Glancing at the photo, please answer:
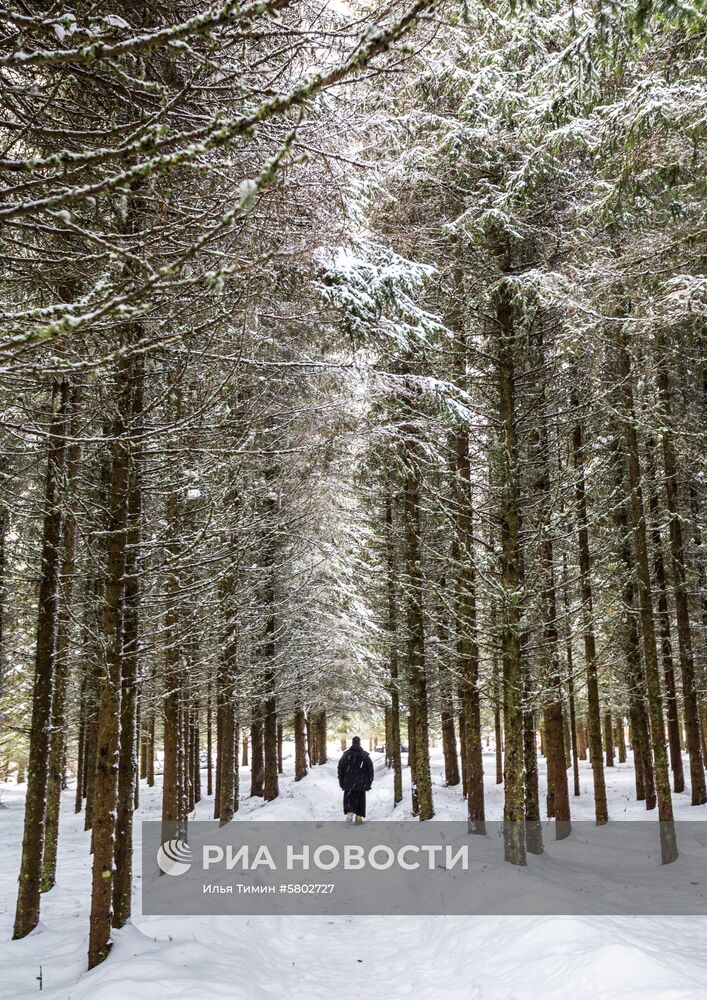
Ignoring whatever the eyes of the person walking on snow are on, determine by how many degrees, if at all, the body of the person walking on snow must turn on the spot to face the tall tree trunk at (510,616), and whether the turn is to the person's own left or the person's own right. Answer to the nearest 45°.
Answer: approximately 180°

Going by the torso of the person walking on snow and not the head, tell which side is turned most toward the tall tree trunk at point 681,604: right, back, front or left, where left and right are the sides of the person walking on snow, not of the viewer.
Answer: right

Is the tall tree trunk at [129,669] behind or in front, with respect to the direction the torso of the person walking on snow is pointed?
behind

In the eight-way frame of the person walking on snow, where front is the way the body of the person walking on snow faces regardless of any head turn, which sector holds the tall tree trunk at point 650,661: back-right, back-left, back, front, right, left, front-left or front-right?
back-right

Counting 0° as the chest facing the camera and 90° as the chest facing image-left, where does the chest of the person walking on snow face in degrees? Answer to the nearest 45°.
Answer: approximately 180°

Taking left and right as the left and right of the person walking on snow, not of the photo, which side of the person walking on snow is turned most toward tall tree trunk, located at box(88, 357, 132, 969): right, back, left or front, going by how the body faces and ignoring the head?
back

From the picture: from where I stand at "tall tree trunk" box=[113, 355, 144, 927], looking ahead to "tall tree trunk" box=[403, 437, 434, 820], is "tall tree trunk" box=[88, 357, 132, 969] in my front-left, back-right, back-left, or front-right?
back-right
